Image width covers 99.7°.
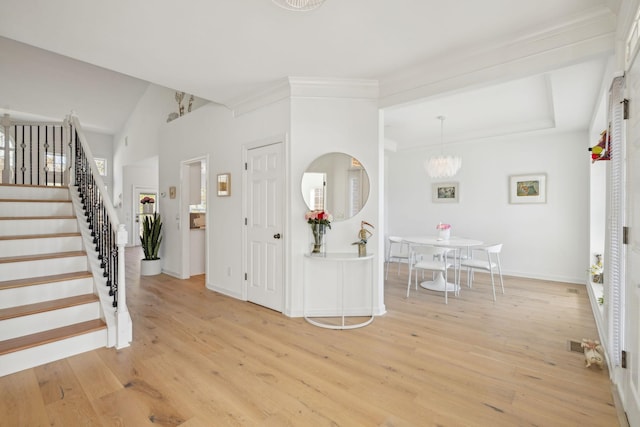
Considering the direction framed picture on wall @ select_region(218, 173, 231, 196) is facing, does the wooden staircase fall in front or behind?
in front

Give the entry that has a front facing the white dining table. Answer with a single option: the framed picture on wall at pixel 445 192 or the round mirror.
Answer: the framed picture on wall

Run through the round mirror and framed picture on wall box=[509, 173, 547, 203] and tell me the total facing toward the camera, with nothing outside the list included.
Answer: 2

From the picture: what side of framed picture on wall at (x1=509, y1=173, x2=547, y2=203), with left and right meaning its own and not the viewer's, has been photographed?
front

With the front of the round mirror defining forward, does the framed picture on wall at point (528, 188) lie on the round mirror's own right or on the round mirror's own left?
on the round mirror's own left

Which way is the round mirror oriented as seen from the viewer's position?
toward the camera

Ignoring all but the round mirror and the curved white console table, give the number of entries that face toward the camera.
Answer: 2

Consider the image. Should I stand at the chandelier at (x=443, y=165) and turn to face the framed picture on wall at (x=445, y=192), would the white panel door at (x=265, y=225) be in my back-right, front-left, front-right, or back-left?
back-left

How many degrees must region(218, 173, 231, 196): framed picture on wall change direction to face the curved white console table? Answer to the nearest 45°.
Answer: approximately 90° to its left

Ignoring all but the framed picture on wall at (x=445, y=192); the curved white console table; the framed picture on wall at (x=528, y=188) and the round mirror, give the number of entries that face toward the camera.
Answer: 4

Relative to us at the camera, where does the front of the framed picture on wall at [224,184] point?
facing the viewer and to the left of the viewer

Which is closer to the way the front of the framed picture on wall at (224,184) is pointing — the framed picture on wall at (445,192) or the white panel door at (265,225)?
the white panel door

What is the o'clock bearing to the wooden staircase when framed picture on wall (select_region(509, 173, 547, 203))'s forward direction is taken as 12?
The wooden staircase is roughly at 1 o'clock from the framed picture on wall.

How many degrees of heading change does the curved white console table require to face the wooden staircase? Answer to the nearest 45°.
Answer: approximately 90° to its right

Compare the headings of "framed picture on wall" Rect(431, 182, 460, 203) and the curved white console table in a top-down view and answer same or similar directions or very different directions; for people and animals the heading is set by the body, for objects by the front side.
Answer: same or similar directions

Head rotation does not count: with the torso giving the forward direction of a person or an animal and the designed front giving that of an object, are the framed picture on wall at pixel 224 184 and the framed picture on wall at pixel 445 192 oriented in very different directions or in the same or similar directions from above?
same or similar directions
